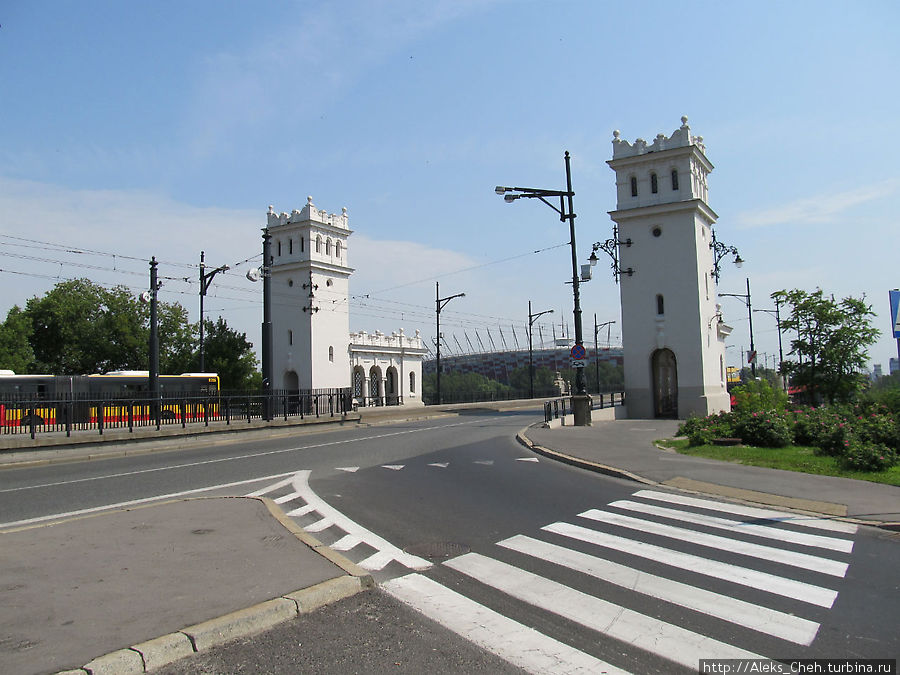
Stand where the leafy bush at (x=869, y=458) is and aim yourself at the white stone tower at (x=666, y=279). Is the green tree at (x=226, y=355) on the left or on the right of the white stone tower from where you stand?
left

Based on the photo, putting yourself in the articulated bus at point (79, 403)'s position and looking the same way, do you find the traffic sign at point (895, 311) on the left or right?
on its left
